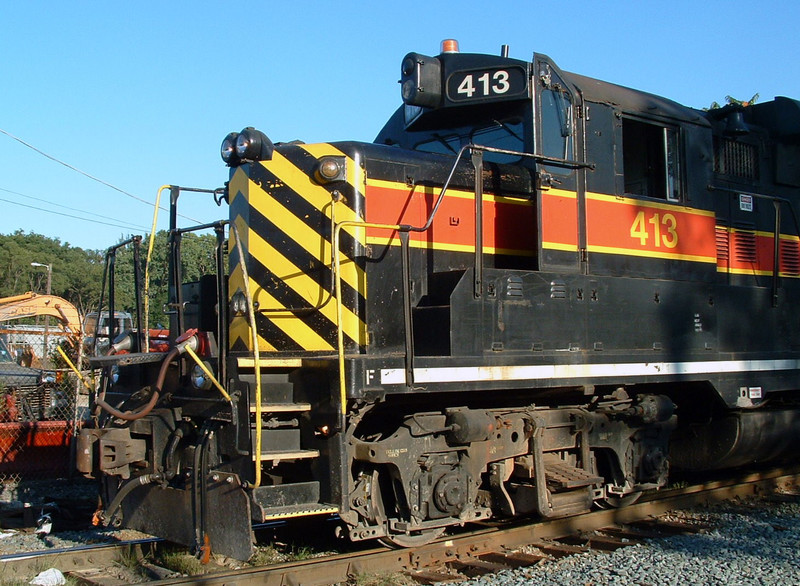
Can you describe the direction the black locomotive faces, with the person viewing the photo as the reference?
facing the viewer and to the left of the viewer

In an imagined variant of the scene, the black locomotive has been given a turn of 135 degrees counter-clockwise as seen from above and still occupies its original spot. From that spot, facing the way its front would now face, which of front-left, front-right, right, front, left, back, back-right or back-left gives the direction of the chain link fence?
back-left
